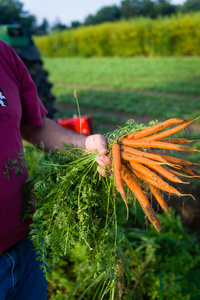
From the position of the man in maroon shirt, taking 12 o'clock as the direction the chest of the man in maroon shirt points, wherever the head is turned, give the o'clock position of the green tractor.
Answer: The green tractor is roughly at 6 o'clock from the man in maroon shirt.

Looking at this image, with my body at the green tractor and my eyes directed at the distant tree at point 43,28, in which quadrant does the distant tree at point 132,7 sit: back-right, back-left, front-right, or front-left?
front-right

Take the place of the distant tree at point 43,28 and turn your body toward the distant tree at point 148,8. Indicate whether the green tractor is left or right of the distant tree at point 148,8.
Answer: right

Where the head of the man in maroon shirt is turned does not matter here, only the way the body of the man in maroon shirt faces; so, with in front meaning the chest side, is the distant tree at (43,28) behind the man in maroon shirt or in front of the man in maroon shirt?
behind

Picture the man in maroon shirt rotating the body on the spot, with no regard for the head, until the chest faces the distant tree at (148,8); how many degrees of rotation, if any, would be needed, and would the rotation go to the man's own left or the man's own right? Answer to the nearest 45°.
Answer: approximately 135° to the man's own left

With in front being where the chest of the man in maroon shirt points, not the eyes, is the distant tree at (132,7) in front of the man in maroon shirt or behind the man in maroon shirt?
behind
